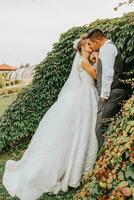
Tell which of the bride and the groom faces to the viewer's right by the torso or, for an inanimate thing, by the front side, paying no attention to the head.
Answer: the bride

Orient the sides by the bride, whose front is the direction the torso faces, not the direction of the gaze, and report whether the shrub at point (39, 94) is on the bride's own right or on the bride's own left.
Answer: on the bride's own left

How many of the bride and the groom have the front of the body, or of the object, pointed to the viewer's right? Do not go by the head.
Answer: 1

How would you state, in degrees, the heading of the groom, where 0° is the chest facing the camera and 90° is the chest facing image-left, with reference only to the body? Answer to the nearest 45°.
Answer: approximately 90°

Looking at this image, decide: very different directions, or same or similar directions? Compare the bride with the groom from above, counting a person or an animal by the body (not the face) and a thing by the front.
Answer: very different directions

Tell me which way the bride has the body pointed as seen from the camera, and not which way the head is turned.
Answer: to the viewer's right
